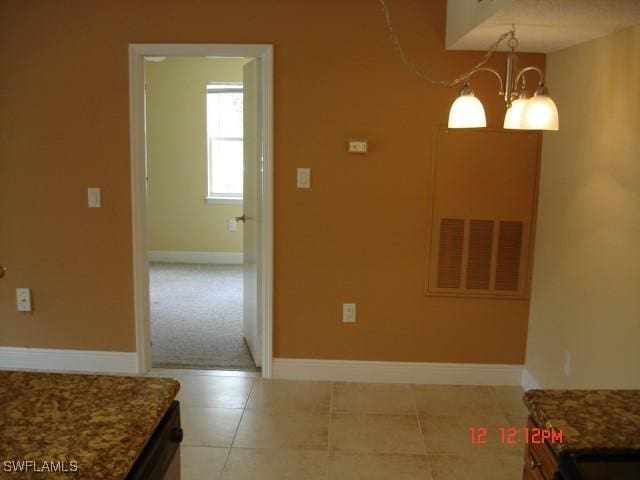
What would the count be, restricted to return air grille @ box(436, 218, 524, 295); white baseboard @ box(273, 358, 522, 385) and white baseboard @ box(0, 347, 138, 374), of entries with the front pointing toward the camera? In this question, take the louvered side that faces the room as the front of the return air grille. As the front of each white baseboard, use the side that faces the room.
3

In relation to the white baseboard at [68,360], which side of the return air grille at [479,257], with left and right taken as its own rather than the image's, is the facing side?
right

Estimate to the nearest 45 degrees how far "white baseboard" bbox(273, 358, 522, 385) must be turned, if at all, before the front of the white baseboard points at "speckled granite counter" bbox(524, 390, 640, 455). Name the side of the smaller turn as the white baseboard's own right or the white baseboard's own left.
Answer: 0° — it already faces it

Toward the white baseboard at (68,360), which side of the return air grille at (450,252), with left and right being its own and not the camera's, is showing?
right

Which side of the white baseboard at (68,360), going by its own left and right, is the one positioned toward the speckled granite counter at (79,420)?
front

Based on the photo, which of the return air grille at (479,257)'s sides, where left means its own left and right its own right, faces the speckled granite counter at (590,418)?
front

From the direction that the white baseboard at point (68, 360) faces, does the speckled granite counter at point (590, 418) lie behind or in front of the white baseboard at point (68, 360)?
in front

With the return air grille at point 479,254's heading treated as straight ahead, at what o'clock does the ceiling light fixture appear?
The ceiling light fixture is roughly at 12 o'clock from the return air grille.

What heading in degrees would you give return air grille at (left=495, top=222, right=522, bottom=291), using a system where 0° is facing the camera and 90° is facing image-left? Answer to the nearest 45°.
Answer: approximately 0°
